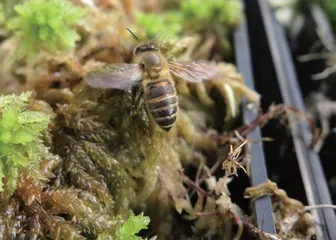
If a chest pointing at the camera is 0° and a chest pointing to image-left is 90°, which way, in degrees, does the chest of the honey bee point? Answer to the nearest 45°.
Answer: approximately 180°
